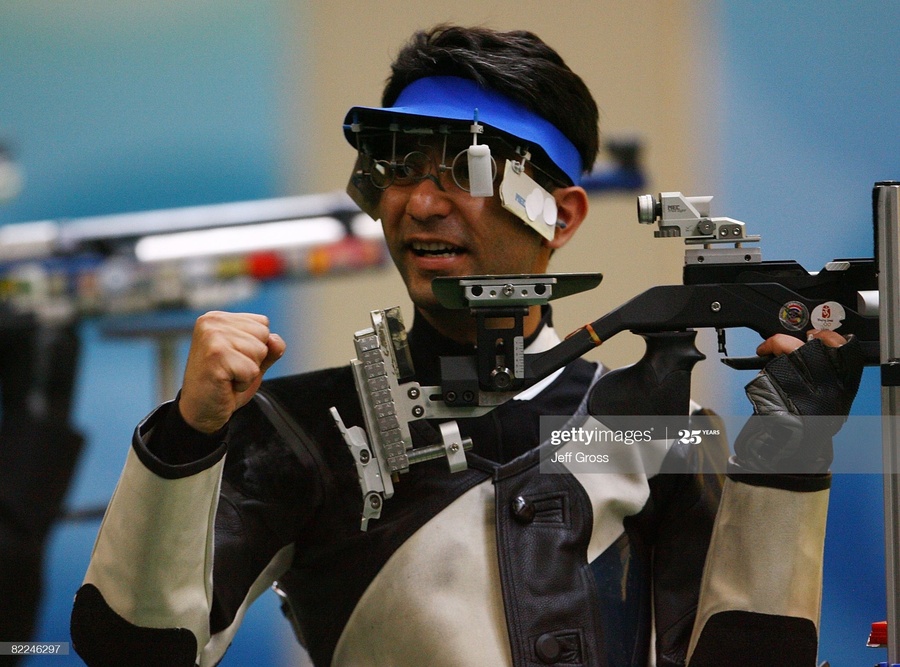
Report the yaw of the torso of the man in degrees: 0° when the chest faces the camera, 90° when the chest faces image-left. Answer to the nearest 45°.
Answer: approximately 0°
